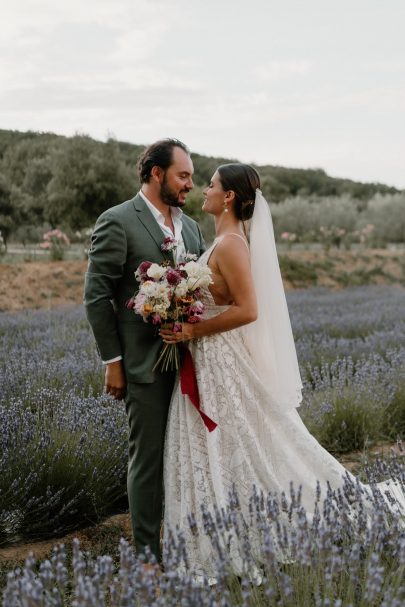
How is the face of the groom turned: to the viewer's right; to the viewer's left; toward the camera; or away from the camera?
to the viewer's right

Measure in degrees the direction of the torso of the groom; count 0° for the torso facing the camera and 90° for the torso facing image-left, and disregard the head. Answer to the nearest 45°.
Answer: approximately 315°

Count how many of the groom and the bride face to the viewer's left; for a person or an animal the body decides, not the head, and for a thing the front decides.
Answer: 1

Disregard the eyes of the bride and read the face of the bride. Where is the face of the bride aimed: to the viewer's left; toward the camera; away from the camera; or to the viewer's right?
to the viewer's left

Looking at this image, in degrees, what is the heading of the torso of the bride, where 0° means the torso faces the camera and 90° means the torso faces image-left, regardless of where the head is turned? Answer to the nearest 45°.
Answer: approximately 90°
